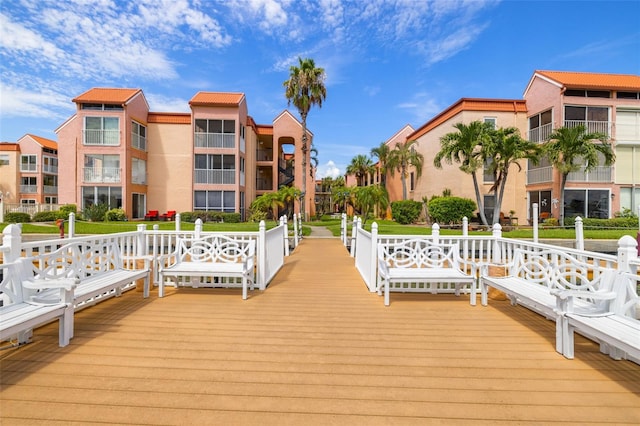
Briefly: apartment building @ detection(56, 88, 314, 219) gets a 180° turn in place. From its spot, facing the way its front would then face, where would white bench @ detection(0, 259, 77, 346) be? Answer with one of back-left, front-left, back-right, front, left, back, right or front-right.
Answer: back

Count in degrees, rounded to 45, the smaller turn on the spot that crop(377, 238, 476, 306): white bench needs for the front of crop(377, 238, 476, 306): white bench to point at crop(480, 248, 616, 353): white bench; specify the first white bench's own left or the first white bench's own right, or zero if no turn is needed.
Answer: approximately 45° to the first white bench's own left

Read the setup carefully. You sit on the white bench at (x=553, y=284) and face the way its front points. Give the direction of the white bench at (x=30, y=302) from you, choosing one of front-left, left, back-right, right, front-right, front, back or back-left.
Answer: front

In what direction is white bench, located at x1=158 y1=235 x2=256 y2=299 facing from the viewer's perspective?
toward the camera

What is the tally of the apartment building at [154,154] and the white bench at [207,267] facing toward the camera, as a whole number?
2

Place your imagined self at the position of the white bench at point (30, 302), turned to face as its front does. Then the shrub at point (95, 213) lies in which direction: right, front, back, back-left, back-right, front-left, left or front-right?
back-left

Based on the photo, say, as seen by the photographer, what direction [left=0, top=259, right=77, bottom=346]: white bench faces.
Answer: facing the viewer and to the right of the viewer

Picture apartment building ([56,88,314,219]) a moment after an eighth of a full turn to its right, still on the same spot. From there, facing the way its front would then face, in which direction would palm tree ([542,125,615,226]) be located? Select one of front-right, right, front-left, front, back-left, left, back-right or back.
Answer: left

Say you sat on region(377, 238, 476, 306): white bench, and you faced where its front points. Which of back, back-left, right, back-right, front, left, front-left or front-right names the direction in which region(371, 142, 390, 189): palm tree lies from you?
back

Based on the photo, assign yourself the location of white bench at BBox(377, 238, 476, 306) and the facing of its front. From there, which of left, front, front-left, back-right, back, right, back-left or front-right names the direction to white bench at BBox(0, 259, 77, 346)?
front-right

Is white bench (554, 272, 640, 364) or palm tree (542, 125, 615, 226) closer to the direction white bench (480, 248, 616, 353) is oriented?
the white bench

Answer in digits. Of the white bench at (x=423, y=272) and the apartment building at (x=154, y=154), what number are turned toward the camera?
2

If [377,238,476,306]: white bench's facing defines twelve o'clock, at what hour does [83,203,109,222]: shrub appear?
The shrub is roughly at 4 o'clock from the white bench.

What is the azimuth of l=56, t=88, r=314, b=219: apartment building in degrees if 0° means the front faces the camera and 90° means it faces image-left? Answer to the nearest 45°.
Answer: approximately 0°

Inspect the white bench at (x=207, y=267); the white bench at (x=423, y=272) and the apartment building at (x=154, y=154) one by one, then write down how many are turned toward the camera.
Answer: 3

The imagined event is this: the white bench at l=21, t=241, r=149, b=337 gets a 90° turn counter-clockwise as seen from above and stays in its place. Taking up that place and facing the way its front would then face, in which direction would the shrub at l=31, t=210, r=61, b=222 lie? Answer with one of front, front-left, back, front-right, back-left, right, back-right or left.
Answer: front-left

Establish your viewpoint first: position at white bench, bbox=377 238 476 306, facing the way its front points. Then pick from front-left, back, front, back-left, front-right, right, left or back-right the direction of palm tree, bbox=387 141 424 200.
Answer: back

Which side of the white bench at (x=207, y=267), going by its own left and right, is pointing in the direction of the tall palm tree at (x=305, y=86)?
back
